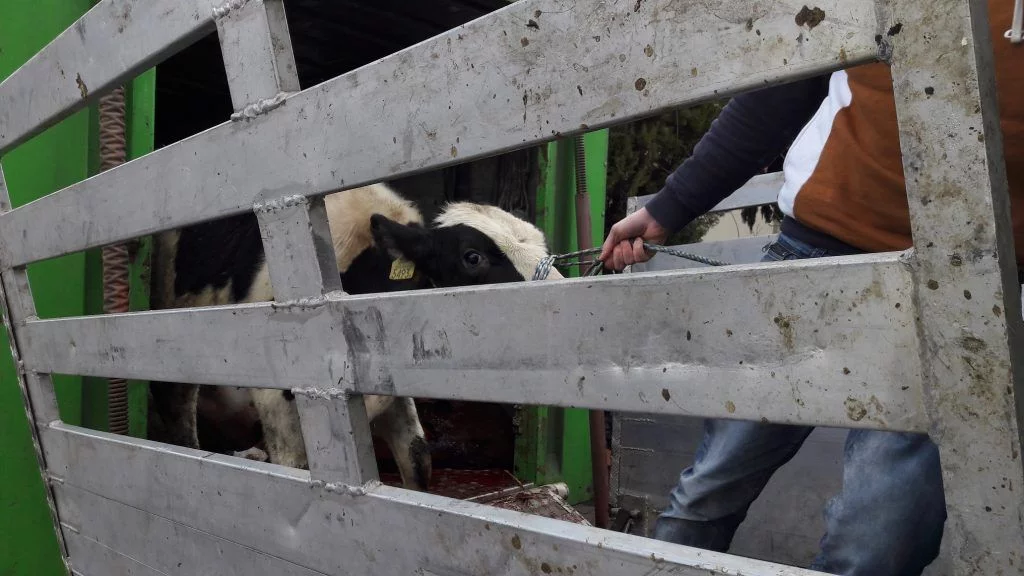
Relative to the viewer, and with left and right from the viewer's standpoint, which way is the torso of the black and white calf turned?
facing to the right of the viewer

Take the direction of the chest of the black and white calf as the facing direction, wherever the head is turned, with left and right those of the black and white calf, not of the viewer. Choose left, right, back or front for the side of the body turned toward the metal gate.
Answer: right

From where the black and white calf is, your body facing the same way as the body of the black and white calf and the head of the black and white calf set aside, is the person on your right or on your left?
on your right
